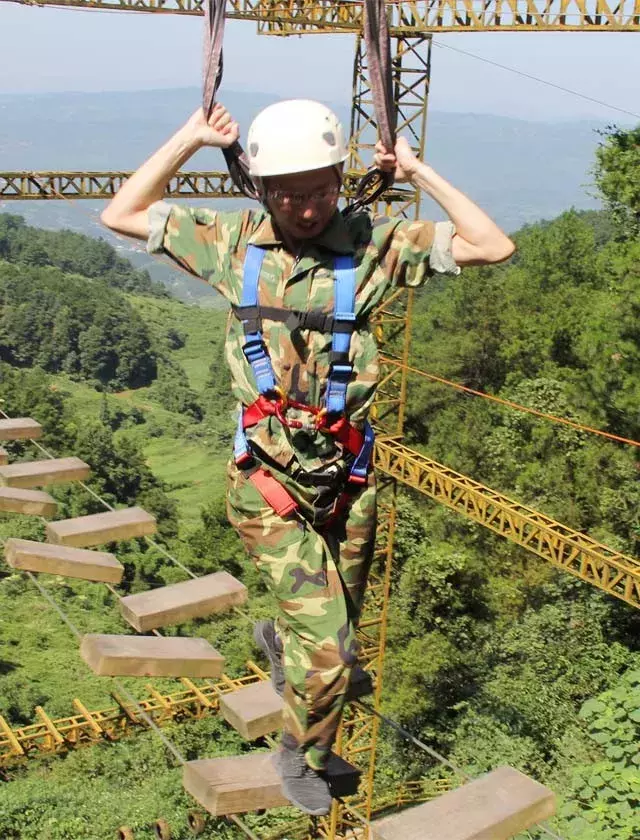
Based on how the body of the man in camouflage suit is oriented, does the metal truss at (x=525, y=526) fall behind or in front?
behind

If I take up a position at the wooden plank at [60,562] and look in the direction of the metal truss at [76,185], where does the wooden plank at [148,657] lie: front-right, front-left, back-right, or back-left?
back-right

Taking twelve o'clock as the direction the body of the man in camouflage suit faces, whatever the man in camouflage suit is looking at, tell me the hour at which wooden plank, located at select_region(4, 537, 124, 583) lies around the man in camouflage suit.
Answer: The wooden plank is roughly at 5 o'clock from the man in camouflage suit.

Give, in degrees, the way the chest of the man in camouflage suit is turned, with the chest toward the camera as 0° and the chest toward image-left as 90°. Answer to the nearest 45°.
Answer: approximately 0°

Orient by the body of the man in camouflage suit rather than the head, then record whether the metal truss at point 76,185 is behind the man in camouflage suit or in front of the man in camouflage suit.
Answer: behind
